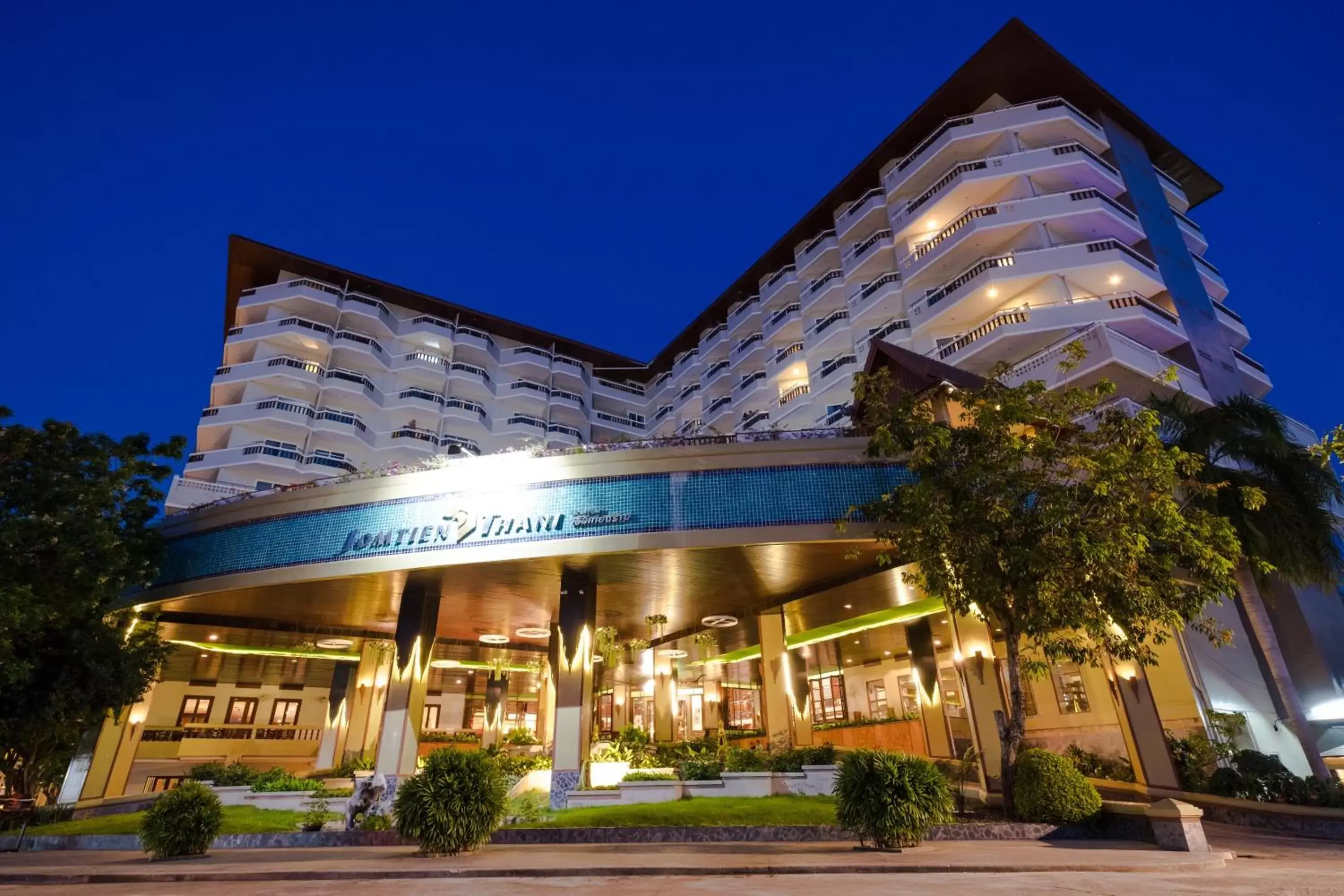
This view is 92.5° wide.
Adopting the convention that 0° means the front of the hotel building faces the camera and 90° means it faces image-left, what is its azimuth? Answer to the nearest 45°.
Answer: approximately 0°

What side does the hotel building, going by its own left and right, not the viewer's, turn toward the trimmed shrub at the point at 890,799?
front

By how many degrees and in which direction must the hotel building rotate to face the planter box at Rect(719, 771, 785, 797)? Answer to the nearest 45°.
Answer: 0° — it already faces it

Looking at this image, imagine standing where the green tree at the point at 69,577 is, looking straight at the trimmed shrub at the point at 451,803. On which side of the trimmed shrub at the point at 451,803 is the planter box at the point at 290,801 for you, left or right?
left

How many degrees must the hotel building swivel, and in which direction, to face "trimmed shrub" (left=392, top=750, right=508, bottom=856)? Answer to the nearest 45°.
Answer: approximately 45° to its right

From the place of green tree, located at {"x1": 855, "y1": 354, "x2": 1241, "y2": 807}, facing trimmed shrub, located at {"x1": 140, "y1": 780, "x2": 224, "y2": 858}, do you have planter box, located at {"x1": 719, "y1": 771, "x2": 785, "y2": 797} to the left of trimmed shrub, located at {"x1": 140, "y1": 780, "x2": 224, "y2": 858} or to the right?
right
